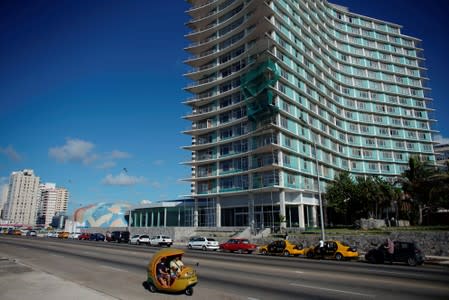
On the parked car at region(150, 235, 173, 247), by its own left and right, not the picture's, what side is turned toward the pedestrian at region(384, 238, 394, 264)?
back

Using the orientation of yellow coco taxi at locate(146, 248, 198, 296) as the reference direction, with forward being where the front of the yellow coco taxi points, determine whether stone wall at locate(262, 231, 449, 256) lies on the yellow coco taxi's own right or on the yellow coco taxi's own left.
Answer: on the yellow coco taxi's own left

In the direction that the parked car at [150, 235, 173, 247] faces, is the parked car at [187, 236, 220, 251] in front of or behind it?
behind

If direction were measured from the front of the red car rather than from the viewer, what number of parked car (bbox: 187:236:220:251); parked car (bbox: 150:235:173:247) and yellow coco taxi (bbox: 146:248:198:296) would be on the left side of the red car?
1

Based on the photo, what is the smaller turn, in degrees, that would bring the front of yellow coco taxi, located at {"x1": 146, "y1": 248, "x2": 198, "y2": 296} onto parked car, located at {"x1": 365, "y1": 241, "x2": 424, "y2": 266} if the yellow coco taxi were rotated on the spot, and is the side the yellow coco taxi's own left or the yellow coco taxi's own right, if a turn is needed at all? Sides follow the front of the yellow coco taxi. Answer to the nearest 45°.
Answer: approximately 90° to the yellow coco taxi's own left

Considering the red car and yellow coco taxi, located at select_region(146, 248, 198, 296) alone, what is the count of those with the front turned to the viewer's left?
1

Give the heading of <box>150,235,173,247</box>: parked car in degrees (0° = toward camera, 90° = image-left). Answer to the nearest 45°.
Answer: approximately 135°

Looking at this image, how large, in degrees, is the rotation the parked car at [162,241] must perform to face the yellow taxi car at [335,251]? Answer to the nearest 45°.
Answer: approximately 180°

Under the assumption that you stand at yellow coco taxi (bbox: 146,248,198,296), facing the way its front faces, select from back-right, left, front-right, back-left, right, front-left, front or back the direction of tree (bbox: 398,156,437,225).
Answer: left

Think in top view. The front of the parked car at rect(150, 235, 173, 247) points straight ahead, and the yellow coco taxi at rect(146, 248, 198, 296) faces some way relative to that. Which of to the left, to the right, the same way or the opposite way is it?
the opposite way

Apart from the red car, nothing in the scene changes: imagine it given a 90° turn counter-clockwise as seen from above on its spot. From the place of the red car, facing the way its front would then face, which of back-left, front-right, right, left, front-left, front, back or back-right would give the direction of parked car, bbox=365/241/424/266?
front-left

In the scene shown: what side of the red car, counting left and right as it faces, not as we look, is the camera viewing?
left
